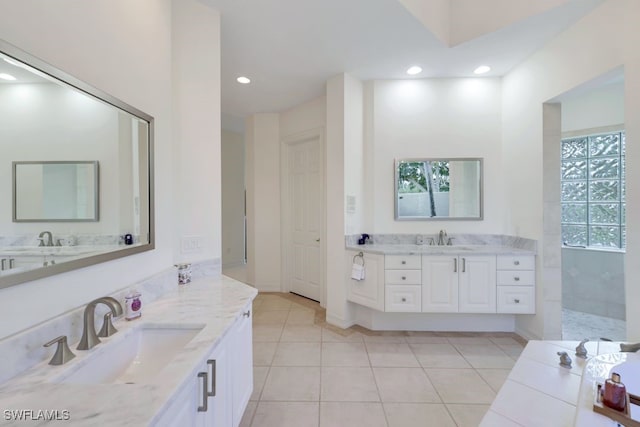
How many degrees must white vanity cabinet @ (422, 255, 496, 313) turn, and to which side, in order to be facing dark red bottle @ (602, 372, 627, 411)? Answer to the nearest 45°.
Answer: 0° — it already faces it

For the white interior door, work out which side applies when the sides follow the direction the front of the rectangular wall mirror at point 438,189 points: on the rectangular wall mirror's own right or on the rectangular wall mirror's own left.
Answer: on the rectangular wall mirror's own right

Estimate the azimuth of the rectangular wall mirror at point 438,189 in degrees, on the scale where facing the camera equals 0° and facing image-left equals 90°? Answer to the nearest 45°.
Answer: approximately 0°

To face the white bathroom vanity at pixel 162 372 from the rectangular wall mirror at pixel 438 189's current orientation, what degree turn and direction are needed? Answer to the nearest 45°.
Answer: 0° — it already faces it

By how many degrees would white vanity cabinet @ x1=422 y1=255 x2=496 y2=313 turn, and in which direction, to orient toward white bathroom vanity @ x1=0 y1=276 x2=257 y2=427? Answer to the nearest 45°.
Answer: approximately 45° to its right

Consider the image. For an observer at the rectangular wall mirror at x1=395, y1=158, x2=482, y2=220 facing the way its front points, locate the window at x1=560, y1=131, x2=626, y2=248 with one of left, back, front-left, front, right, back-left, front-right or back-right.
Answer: back-left

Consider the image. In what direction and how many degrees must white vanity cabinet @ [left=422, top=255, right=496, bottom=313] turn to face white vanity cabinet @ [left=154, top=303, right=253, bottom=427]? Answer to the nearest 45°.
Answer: approximately 45° to its right

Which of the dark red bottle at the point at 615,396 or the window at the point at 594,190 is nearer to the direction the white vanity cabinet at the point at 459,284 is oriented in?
the dark red bottle

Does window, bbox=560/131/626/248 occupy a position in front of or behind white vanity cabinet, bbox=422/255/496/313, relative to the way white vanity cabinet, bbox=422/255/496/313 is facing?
behind

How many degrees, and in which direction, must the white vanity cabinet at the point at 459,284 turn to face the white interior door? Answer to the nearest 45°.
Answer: approximately 90° to its right

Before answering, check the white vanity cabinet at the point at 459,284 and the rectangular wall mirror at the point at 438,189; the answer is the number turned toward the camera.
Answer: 2
